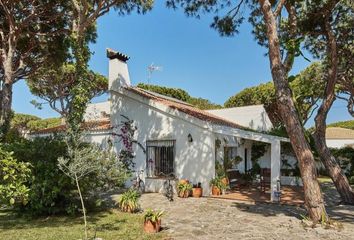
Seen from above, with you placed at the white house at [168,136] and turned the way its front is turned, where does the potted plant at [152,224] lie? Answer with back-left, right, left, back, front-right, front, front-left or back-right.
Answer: front-right

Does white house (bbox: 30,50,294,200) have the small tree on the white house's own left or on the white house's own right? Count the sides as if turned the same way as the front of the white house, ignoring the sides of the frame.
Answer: on the white house's own right

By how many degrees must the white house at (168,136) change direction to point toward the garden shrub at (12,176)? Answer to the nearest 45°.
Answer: approximately 45° to its right

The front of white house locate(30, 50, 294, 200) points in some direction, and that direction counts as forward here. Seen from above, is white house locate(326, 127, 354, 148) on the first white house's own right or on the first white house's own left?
on the first white house's own left

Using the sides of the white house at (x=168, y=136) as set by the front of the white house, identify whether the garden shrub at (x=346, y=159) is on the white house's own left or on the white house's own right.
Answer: on the white house's own left

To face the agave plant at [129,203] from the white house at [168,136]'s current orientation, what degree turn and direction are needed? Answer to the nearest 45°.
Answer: approximately 45° to its right
